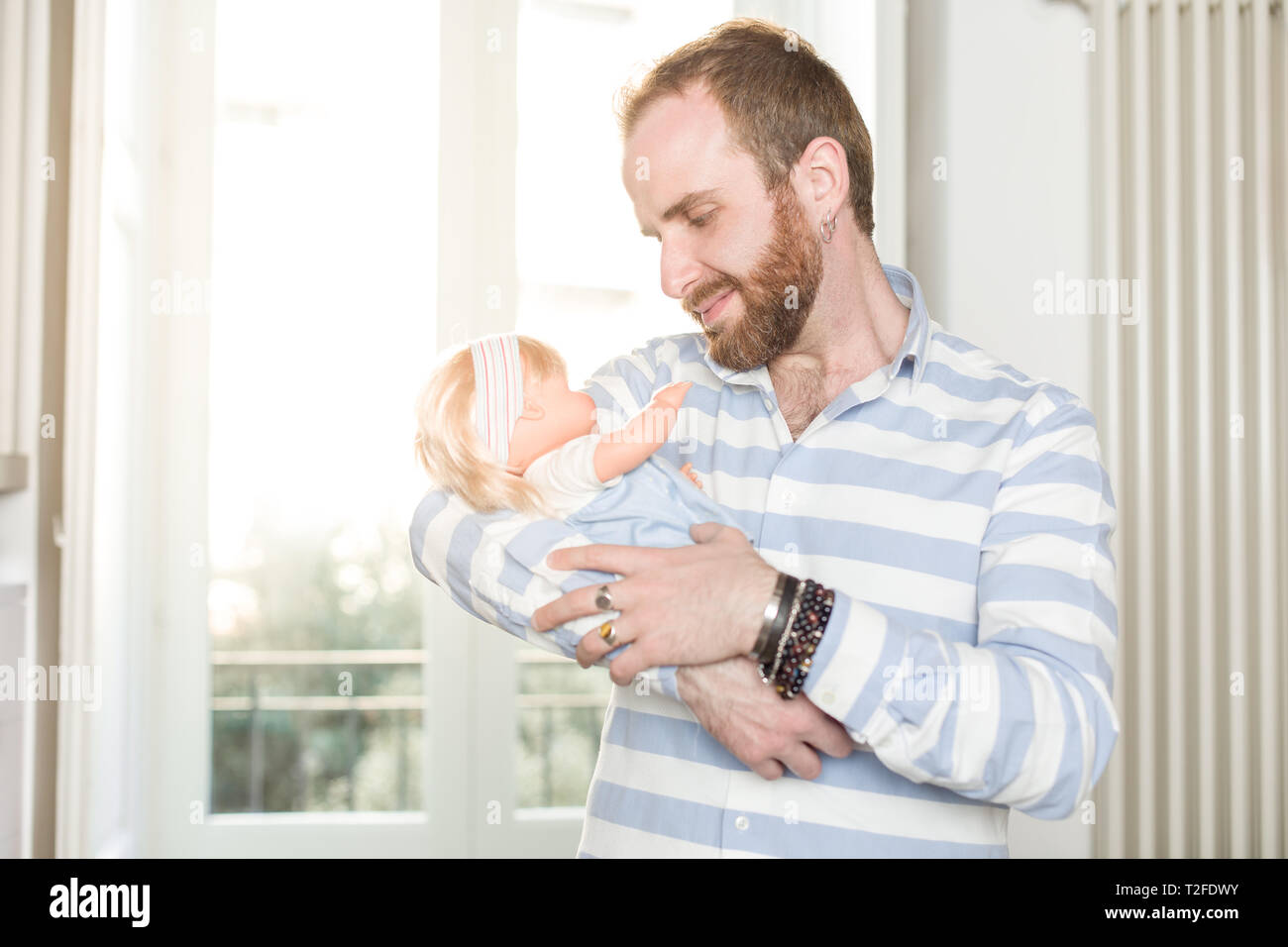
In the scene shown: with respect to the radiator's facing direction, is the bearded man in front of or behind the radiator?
in front

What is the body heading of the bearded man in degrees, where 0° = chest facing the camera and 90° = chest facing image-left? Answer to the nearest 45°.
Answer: approximately 45°

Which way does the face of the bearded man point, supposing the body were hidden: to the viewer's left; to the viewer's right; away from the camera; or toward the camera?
to the viewer's left

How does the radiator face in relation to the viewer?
toward the camera

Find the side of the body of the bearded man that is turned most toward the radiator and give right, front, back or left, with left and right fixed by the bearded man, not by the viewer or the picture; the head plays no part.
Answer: back

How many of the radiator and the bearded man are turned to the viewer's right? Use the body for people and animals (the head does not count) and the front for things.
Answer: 0
